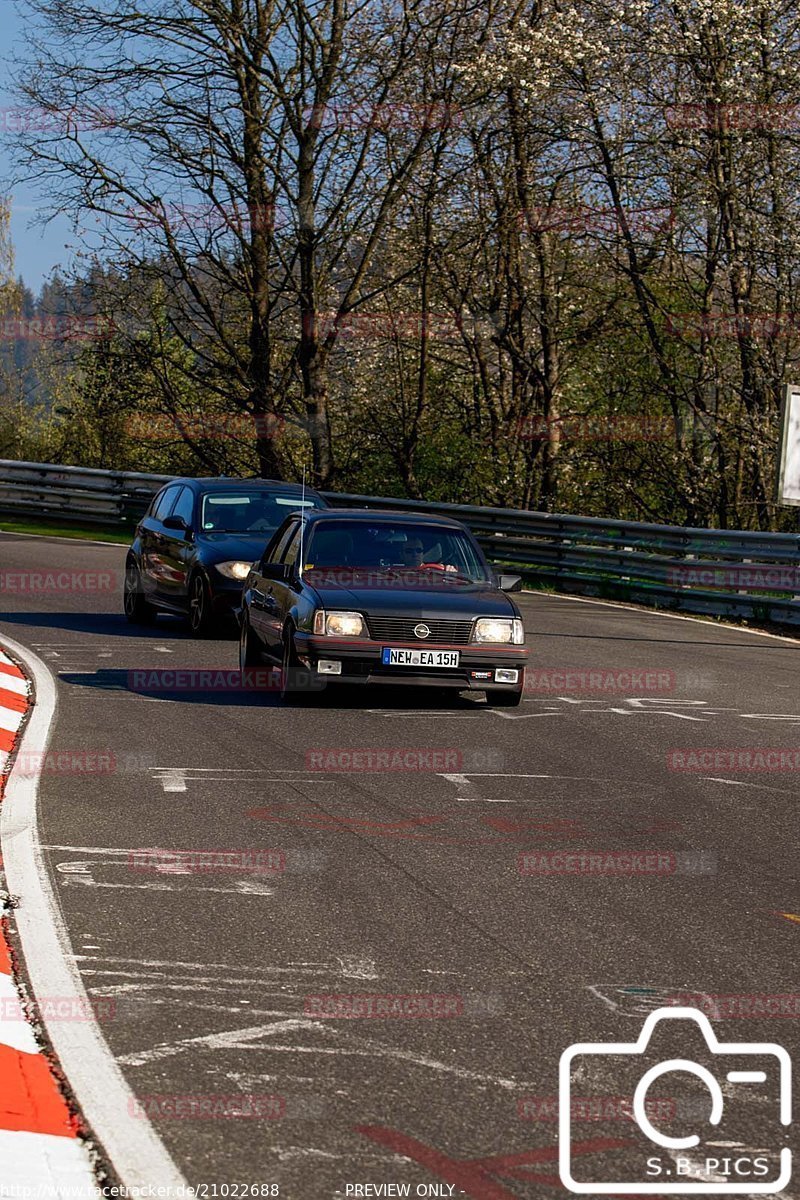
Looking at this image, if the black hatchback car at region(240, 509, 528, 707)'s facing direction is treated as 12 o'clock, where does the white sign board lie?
The white sign board is roughly at 7 o'clock from the black hatchback car.

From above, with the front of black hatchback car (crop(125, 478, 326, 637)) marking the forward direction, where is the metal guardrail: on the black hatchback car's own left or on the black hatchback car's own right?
on the black hatchback car's own left

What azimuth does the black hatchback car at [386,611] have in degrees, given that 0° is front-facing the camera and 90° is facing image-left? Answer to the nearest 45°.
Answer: approximately 0°

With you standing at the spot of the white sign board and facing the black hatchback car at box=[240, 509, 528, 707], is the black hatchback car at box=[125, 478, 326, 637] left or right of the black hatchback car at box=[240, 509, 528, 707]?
right

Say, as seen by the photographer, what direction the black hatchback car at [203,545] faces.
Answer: facing the viewer and to the right of the viewer

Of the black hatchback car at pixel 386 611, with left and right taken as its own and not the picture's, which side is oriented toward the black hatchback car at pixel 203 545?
back

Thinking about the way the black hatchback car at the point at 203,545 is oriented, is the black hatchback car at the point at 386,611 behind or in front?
in front

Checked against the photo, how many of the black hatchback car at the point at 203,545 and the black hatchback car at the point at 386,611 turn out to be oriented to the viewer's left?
0

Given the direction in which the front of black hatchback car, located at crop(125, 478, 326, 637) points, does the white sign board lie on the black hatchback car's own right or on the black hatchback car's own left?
on the black hatchback car's own left
